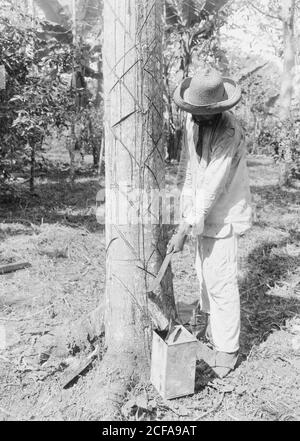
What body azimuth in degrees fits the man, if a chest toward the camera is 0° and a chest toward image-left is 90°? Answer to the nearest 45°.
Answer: approximately 45°

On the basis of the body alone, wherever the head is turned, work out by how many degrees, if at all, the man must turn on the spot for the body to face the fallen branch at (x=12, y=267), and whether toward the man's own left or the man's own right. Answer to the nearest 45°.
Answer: approximately 90° to the man's own right

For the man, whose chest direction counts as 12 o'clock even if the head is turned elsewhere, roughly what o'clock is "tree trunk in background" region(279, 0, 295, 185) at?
The tree trunk in background is roughly at 5 o'clock from the man.

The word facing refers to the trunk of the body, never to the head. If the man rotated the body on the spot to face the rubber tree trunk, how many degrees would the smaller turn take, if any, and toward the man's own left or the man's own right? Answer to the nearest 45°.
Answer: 0° — they already face it

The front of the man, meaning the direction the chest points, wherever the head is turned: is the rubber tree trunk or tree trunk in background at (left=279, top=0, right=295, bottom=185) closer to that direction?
the rubber tree trunk
